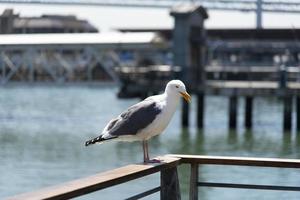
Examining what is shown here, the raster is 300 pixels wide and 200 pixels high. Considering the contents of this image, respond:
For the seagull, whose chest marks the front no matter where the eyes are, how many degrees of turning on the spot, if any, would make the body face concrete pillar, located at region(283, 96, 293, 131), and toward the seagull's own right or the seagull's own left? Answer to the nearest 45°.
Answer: approximately 90° to the seagull's own left

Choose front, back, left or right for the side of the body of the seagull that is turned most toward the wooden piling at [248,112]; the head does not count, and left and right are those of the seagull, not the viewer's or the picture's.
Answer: left

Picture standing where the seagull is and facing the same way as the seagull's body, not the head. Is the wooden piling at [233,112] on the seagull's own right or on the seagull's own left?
on the seagull's own left

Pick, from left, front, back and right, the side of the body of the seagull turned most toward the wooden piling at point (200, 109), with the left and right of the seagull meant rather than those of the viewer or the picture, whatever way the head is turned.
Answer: left

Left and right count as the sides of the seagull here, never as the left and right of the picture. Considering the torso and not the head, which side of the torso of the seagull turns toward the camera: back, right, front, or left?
right

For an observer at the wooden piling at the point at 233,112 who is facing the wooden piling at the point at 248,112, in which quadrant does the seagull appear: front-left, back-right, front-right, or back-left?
back-right

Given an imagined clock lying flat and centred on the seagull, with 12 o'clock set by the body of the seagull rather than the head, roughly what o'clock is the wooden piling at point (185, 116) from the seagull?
The wooden piling is roughly at 9 o'clock from the seagull.

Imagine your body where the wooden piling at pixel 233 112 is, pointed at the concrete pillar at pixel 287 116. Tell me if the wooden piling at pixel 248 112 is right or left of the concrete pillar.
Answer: left
